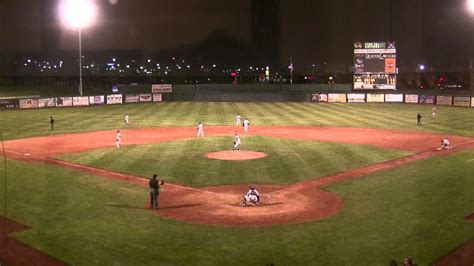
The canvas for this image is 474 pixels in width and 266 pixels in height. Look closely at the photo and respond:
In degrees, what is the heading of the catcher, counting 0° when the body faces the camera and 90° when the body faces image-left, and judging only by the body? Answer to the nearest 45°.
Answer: approximately 180°

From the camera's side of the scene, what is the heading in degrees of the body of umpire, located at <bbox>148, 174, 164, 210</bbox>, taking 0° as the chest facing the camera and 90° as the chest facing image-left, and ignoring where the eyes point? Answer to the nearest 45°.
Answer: approximately 180°

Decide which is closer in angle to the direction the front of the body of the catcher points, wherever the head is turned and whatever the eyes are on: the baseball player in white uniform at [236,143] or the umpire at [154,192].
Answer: the baseball player in white uniform

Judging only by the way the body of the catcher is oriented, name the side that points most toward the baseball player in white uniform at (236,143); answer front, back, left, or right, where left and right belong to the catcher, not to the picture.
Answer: front

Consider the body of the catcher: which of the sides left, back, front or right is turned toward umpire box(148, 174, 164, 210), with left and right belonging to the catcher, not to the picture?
left

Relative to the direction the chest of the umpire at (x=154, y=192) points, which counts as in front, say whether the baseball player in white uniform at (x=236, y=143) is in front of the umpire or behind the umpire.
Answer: in front

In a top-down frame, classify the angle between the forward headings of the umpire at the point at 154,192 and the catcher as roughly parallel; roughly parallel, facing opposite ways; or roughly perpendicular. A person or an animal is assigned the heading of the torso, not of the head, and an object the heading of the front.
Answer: roughly parallel

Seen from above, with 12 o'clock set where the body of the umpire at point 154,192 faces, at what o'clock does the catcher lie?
The catcher is roughly at 3 o'clock from the umpire.
